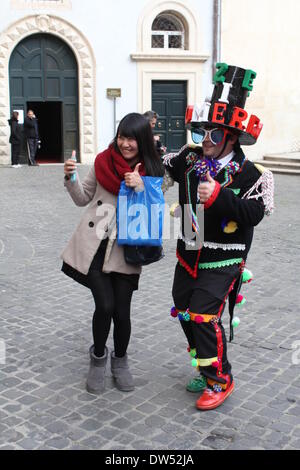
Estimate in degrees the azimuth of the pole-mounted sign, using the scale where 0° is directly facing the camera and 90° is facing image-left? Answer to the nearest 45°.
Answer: approximately 0°

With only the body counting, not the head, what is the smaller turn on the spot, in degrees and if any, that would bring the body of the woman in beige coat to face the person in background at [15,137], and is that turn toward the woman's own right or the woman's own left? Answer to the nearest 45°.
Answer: approximately 180°

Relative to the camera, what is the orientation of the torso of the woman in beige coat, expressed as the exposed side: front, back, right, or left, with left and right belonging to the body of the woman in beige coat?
front

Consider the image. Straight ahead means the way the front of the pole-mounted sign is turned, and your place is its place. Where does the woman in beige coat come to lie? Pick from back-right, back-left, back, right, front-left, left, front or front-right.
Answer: front

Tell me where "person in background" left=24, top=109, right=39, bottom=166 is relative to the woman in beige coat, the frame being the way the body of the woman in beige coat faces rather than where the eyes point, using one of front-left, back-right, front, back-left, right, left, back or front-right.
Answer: back

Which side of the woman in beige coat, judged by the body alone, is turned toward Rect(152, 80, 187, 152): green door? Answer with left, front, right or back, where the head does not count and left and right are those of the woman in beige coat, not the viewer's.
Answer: back

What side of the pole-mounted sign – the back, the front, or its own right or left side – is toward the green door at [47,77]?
right

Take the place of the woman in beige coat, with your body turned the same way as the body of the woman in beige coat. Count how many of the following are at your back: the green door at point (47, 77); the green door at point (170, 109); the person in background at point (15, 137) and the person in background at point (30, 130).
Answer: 4

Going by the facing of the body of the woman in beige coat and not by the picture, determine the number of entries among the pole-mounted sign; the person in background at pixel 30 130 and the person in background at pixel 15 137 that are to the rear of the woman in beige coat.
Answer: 3

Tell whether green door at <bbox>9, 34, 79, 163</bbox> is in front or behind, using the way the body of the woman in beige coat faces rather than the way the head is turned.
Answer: behind

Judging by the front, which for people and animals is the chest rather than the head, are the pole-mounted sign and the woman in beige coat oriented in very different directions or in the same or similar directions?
same or similar directions

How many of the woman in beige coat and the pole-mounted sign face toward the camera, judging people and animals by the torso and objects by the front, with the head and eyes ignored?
2

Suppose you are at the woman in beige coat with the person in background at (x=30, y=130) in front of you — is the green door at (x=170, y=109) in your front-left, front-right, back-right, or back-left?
front-right

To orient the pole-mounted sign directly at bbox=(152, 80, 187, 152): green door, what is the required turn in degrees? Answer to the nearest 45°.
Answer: approximately 135° to its left
